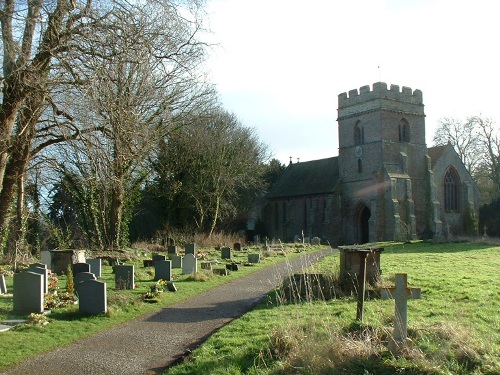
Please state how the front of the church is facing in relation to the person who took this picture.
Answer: facing the viewer and to the left of the viewer

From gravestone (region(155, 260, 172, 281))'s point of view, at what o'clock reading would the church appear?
The church is roughly at 7 o'clock from the gravestone.

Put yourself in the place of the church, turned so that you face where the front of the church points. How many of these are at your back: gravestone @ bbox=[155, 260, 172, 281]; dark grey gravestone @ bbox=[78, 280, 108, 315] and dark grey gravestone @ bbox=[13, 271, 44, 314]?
0

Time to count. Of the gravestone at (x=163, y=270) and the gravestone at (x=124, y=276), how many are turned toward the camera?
2

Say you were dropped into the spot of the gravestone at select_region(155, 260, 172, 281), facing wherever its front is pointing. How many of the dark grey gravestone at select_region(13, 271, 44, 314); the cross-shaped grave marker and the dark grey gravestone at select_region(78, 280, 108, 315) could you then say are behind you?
0

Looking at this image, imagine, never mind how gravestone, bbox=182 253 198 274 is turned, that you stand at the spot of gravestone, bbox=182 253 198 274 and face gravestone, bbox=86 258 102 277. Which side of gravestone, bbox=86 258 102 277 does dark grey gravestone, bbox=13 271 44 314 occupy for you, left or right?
left

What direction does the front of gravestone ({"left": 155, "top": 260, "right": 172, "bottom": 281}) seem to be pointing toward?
toward the camera

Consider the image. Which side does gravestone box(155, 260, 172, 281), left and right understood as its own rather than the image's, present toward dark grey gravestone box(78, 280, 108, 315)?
front

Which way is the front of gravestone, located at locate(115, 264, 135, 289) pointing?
toward the camera

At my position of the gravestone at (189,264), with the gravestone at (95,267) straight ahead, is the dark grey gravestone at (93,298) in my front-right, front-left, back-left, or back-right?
front-left

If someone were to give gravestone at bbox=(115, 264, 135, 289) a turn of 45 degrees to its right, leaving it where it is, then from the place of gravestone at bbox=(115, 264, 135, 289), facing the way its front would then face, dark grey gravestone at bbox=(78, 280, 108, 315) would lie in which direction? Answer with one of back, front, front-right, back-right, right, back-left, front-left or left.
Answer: front-left

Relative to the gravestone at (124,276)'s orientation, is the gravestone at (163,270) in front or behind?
behind

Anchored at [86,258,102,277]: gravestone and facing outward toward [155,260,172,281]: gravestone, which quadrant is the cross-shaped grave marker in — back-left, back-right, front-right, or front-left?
front-right

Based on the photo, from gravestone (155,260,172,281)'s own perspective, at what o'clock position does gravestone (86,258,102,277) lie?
gravestone (86,258,102,277) is roughly at 4 o'clock from gravestone (155,260,172,281).
